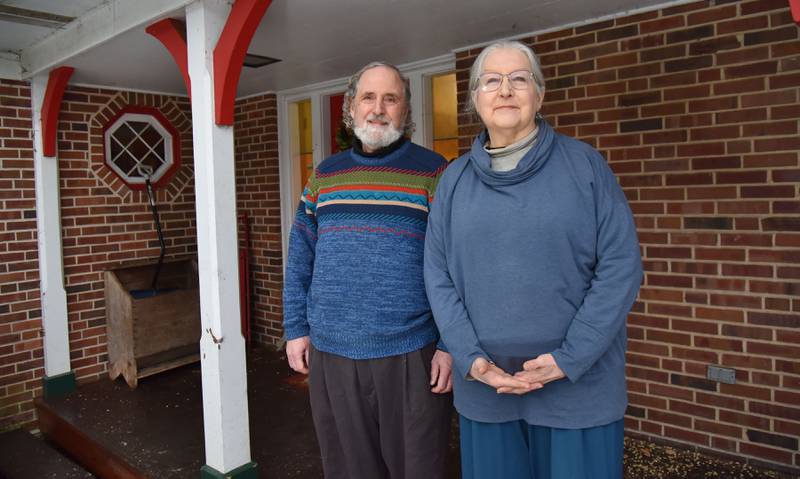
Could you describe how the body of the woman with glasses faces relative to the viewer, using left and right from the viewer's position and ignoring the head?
facing the viewer

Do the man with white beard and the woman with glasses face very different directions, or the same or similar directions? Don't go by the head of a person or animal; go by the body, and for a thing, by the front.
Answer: same or similar directions

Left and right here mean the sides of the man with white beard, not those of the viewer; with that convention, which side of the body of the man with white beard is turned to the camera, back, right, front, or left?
front

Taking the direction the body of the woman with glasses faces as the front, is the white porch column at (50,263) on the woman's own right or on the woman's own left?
on the woman's own right

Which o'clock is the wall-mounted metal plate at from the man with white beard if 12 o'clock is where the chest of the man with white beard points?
The wall-mounted metal plate is roughly at 8 o'clock from the man with white beard.

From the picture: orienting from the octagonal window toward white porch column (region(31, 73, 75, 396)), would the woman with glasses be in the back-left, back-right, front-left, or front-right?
front-left

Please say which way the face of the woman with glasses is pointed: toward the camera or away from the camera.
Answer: toward the camera

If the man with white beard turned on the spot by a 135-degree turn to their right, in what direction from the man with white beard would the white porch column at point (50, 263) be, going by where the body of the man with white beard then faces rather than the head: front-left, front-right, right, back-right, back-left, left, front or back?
front

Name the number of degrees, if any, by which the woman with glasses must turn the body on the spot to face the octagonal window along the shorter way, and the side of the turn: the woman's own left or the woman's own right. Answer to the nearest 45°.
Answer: approximately 135° to the woman's own right

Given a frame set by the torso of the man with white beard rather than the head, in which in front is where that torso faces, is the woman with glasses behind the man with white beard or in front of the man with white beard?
in front

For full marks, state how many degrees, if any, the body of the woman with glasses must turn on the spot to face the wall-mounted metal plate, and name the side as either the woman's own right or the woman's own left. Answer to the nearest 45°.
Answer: approximately 135° to the woman's own left

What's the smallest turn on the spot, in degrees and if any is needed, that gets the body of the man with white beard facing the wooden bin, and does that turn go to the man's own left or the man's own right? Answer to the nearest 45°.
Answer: approximately 135° to the man's own right

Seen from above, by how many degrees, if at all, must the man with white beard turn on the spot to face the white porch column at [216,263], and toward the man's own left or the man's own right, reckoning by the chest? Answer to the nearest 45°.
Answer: approximately 135° to the man's own right

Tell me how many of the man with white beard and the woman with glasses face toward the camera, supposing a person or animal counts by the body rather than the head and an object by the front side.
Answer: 2
